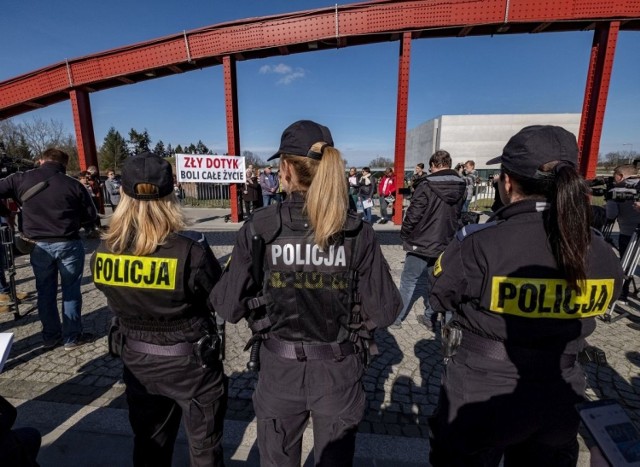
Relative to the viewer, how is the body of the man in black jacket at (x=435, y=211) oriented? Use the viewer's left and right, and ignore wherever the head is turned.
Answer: facing away from the viewer and to the left of the viewer

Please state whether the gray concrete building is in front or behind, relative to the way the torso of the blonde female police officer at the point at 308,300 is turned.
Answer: in front

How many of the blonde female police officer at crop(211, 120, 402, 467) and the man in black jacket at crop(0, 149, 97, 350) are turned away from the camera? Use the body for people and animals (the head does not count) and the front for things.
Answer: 2

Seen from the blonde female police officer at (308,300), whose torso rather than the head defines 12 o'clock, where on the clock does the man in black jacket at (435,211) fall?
The man in black jacket is roughly at 1 o'clock from the blonde female police officer.

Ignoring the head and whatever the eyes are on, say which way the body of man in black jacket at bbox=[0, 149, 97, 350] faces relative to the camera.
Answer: away from the camera

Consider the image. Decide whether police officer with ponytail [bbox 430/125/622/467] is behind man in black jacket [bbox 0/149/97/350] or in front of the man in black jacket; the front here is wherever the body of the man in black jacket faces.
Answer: behind

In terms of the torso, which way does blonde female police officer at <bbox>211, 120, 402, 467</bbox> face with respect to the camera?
away from the camera

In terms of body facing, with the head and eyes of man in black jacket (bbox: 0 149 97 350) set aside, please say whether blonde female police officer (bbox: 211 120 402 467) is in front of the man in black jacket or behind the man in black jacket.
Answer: behind

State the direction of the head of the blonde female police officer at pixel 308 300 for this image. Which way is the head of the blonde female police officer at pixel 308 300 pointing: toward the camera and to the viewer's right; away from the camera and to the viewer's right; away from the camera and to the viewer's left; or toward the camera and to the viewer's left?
away from the camera and to the viewer's left

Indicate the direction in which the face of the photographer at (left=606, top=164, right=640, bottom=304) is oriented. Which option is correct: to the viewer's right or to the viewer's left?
to the viewer's left

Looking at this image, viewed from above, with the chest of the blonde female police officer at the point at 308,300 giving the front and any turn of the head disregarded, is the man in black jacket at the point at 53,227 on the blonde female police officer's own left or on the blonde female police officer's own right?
on the blonde female police officer's own left
